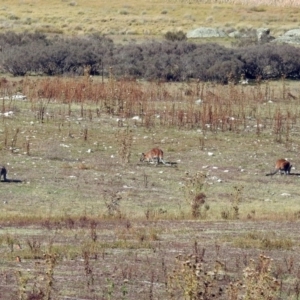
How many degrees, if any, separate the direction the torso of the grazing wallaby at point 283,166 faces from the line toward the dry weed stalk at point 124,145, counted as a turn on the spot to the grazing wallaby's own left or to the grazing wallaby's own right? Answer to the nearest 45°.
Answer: approximately 180°

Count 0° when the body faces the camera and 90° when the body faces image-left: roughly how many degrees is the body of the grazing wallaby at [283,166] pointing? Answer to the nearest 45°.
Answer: approximately 270°

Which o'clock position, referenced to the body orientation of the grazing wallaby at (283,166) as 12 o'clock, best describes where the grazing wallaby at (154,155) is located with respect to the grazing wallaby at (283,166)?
the grazing wallaby at (154,155) is roughly at 6 o'clock from the grazing wallaby at (283,166).

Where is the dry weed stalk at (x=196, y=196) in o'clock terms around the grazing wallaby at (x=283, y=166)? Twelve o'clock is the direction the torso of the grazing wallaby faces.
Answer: The dry weed stalk is roughly at 4 o'clock from the grazing wallaby.

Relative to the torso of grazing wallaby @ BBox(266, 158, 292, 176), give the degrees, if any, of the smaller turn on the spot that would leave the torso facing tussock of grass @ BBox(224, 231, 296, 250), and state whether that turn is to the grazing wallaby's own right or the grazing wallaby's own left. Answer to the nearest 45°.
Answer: approximately 90° to the grazing wallaby's own right
